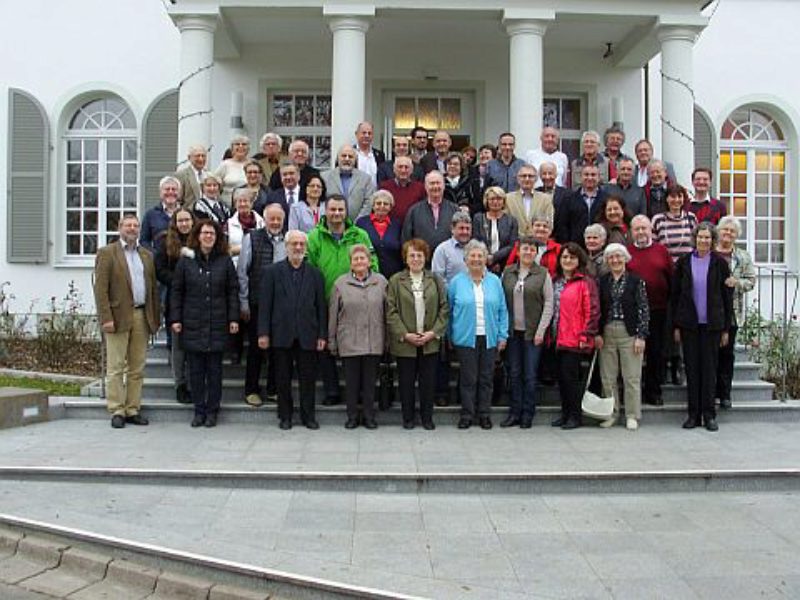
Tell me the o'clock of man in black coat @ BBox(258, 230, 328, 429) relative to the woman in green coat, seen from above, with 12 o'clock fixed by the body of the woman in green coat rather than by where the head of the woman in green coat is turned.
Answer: The man in black coat is roughly at 3 o'clock from the woman in green coat.

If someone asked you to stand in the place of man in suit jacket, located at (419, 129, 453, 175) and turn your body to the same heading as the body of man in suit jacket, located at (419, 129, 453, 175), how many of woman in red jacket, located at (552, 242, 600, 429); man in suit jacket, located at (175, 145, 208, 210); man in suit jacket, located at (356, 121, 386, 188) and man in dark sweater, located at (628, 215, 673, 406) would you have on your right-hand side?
2

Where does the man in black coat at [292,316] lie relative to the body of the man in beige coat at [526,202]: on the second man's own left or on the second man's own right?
on the second man's own right

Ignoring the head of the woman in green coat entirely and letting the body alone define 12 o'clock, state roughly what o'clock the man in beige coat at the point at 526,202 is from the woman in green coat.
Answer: The man in beige coat is roughly at 8 o'clock from the woman in green coat.

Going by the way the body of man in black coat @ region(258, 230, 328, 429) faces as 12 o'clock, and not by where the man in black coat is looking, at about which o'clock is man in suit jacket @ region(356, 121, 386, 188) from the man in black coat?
The man in suit jacket is roughly at 7 o'clock from the man in black coat.

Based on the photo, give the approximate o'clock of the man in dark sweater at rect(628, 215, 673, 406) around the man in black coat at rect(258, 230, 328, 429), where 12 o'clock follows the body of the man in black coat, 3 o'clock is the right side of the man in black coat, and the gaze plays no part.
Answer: The man in dark sweater is roughly at 9 o'clock from the man in black coat.

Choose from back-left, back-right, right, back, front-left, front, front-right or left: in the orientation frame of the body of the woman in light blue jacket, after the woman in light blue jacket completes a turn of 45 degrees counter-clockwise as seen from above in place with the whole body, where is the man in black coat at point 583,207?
left

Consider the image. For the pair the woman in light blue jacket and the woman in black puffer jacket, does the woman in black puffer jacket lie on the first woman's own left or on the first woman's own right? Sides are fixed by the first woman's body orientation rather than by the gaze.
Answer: on the first woman's own right

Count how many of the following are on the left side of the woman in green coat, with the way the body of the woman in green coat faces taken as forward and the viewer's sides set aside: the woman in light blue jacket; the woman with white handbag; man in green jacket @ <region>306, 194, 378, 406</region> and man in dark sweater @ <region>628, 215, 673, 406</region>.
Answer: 3
